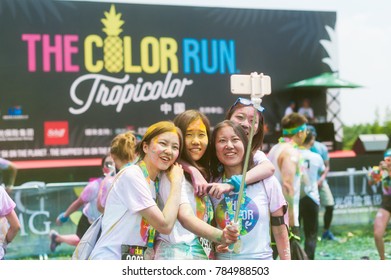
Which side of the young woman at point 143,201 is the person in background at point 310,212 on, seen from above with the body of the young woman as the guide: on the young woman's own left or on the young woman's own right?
on the young woman's own left

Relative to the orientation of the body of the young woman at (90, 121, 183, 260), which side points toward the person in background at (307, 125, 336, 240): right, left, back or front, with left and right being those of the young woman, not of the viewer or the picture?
left

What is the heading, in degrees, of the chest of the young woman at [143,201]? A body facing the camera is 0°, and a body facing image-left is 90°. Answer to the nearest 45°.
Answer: approximately 315°

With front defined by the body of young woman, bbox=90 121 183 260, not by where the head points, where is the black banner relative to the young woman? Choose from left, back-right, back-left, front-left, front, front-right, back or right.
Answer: back-left

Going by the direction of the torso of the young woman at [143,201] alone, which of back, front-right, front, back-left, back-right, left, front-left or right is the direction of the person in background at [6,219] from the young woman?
back

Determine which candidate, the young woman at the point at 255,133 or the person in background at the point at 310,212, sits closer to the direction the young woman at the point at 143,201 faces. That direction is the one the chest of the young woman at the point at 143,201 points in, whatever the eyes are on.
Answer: the young woman
